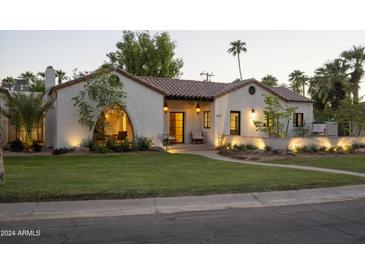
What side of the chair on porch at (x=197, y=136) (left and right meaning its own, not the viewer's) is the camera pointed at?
front

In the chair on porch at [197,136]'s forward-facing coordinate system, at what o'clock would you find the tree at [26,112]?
The tree is roughly at 2 o'clock from the chair on porch.

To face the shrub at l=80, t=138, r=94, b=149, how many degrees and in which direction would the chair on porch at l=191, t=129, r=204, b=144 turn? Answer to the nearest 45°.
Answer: approximately 45° to its right

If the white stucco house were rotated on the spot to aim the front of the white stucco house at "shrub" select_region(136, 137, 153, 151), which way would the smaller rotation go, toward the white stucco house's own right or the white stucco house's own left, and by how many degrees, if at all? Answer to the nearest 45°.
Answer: approximately 45° to the white stucco house's own right

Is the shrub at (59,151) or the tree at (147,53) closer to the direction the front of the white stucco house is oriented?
the shrub

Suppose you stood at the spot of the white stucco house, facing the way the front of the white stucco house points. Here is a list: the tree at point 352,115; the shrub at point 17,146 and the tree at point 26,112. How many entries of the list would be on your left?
1

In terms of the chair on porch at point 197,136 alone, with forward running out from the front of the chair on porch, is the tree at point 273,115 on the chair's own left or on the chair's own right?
on the chair's own left

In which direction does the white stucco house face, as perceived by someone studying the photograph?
facing the viewer

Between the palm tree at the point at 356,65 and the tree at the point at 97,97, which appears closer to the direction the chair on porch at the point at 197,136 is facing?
the tree

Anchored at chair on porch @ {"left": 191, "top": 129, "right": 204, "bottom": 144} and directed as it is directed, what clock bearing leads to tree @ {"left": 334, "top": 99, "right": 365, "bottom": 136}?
The tree is roughly at 9 o'clock from the chair on porch.

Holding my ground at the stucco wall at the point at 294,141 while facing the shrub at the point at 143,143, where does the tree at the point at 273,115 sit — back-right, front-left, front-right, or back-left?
front-right

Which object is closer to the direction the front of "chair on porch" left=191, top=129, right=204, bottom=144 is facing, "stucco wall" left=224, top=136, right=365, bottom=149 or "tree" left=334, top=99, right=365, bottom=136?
the stucco wall

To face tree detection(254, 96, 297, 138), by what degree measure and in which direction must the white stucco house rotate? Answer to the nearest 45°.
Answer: approximately 90° to its left

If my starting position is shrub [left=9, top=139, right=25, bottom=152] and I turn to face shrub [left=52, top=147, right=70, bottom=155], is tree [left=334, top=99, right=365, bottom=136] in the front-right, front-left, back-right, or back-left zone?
front-left

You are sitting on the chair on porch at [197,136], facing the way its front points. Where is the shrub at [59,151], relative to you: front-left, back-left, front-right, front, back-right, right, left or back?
front-right

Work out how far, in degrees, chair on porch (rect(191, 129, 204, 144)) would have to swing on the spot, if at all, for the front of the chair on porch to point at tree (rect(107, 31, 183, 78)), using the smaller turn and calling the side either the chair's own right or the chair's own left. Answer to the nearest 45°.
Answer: approximately 180°

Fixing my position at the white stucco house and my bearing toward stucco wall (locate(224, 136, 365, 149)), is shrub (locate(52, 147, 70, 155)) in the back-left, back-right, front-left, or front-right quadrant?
back-right
